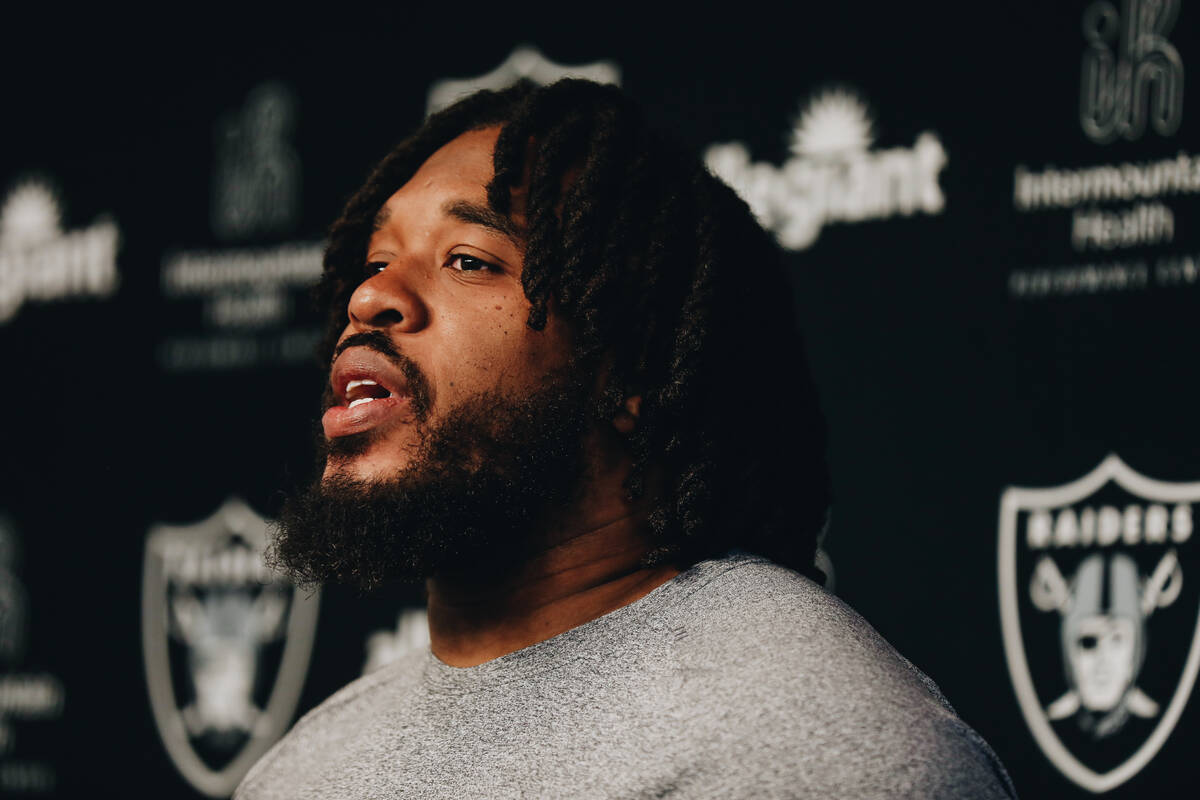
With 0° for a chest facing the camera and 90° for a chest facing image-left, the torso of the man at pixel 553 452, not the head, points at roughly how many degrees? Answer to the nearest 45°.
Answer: approximately 45°
